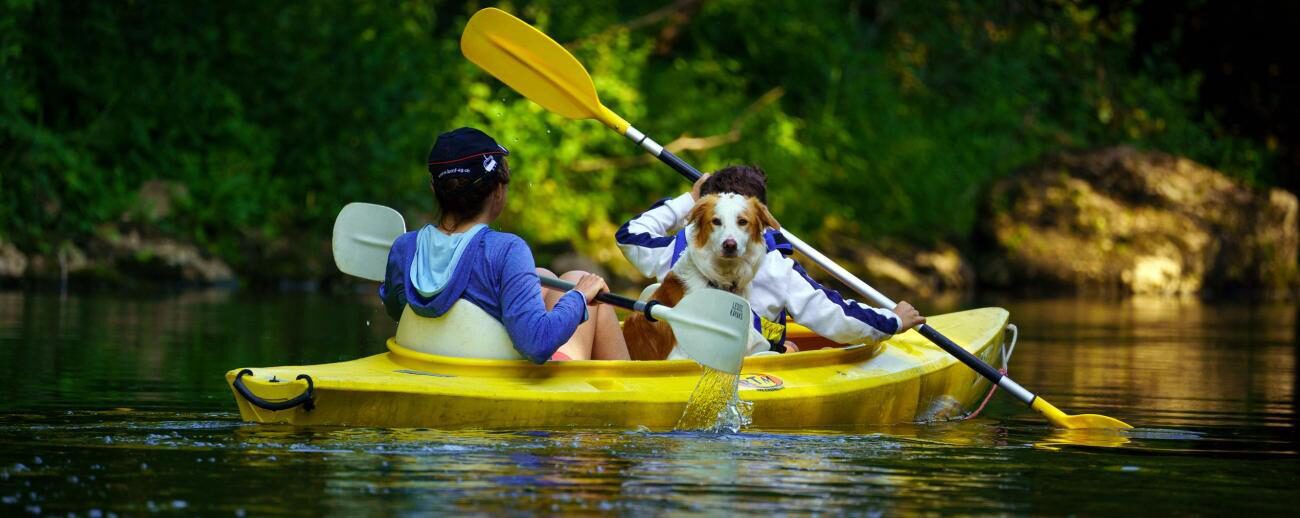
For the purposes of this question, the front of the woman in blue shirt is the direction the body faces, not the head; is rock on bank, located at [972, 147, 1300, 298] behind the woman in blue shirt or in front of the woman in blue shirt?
in front

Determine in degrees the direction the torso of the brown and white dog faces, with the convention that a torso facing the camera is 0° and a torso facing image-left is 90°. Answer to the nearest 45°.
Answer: approximately 315°

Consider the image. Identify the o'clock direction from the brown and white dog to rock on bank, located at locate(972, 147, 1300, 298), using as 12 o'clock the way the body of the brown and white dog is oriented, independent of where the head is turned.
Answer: The rock on bank is roughly at 8 o'clock from the brown and white dog.

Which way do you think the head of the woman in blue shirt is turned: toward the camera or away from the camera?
away from the camera

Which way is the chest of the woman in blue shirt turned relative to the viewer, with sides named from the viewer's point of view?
facing away from the viewer and to the right of the viewer

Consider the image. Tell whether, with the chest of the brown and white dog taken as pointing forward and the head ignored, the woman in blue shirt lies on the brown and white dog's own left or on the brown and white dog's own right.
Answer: on the brown and white dog's own right

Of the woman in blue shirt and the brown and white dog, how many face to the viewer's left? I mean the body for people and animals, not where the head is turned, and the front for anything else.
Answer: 0
